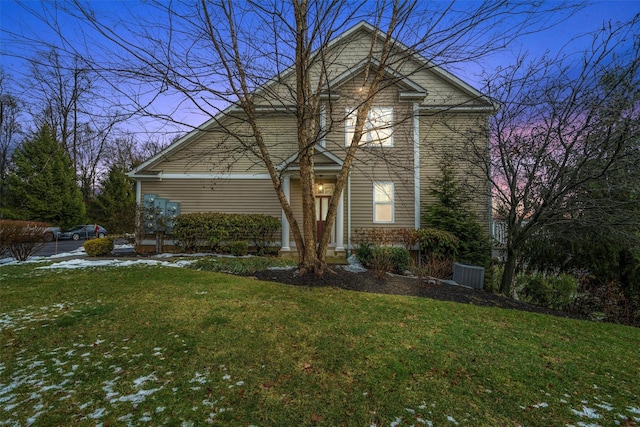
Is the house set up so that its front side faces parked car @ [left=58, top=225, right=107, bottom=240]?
no

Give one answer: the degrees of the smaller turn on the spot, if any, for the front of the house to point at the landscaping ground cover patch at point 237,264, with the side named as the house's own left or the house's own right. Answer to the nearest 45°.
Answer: approximately 45° to the house's own right

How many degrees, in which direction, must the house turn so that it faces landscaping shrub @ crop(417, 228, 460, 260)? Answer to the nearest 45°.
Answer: approximately 45° to its left

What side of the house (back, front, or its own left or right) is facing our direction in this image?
front

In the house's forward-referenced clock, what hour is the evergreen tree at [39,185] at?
The evergreen tree is roughly at 4 o'clock from the house.

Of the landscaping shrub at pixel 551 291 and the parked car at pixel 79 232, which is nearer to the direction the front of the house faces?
the landscaping shrub

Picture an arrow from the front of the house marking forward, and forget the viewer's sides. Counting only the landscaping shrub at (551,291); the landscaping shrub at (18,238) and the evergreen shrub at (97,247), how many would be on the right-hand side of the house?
2

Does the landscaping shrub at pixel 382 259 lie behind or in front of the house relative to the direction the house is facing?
in front

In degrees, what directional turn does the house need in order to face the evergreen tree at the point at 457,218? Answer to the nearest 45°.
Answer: approximately 90° to its left

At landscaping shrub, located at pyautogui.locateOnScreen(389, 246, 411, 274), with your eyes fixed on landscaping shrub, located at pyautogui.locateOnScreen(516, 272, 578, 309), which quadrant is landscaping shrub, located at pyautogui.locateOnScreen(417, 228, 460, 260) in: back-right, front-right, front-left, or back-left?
front-left

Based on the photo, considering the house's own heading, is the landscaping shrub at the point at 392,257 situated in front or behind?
in front

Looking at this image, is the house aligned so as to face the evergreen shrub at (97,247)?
no
